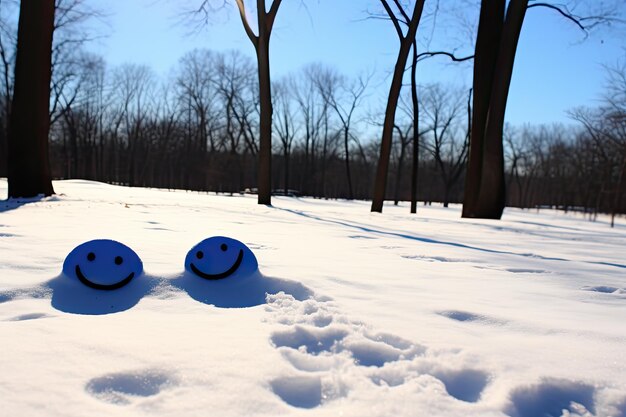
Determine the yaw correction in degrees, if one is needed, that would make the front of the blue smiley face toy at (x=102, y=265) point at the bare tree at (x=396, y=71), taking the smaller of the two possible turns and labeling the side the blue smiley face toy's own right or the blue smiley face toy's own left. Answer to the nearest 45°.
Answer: approximately 135° to the blue smiley face toy's own left

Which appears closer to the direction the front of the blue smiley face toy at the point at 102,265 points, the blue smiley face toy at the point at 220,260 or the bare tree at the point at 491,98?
the blue smiley face toy

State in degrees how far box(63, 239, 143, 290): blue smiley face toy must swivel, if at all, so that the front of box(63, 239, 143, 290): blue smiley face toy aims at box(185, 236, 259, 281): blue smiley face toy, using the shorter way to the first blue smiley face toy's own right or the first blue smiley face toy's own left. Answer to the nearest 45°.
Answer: approximately 90° to the first blue smiley face toy's own left

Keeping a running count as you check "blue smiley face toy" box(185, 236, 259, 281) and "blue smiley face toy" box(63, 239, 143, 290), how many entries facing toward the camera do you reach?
2

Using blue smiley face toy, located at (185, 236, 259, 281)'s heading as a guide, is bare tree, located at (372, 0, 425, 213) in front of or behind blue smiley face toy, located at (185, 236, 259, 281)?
behind

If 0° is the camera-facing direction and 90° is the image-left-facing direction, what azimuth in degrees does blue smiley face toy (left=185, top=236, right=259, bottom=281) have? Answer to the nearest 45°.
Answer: approximately 0°

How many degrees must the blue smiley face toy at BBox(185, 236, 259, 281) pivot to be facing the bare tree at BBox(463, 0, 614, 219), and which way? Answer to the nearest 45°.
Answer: approximately 135° to its left

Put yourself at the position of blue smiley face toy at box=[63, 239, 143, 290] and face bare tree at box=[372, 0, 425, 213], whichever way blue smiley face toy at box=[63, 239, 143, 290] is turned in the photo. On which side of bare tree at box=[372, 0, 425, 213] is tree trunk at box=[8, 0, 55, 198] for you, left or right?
left

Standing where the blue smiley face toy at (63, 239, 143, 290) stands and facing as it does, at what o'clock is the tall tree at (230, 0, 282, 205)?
The tall tree is roughly at 7 o'clock from the blue smiley face toy.

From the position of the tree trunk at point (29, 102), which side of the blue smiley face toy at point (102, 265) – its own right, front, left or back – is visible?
back

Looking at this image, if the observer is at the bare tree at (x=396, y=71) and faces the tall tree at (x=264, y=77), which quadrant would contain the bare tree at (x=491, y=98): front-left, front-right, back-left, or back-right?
back-left
